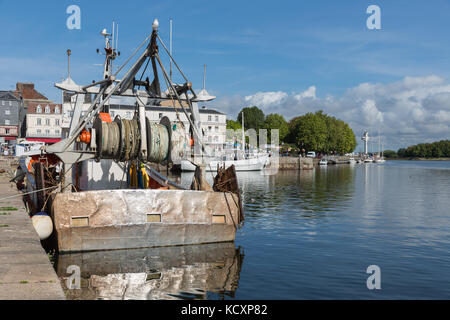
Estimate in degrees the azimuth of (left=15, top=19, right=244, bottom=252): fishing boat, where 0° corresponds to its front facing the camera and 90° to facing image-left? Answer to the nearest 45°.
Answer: approximately 180°
